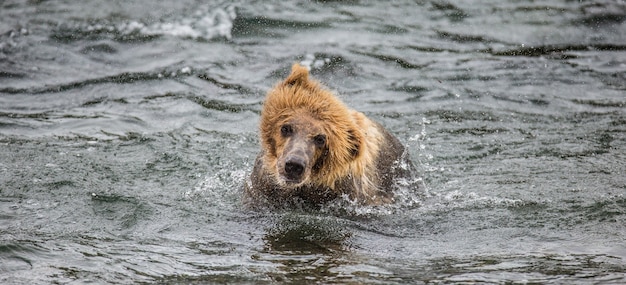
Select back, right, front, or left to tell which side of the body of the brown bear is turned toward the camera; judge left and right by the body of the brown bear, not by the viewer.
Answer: front
